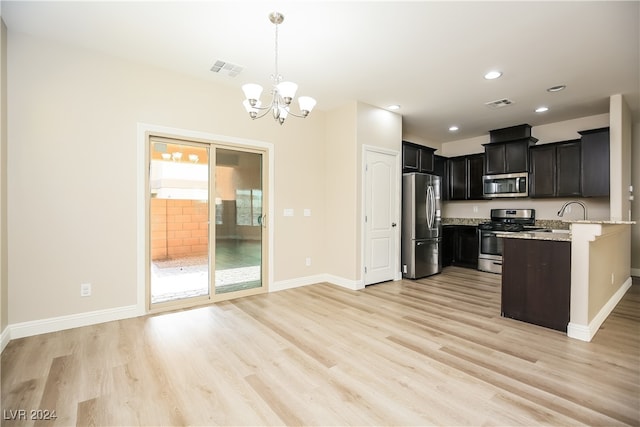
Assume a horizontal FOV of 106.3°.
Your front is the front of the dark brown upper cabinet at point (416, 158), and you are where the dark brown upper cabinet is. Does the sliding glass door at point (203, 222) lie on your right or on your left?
on your right

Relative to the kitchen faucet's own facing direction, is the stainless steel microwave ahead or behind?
ahead

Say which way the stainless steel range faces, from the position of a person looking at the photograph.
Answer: facing the viewer and to the left of the viewer

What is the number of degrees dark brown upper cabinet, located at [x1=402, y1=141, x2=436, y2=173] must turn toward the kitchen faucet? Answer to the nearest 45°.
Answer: approximately 45° to its left

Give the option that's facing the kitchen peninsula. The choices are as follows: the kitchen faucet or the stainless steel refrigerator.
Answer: the stainless steel refrigerator

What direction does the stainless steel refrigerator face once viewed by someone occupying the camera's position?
facing the viewer and to the right of the viewer

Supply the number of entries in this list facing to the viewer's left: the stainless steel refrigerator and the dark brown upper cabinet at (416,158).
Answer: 0

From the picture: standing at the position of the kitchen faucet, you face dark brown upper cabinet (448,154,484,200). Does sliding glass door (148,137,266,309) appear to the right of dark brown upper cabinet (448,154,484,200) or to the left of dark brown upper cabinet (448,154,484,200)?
left
